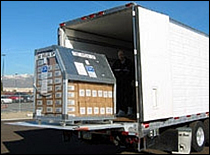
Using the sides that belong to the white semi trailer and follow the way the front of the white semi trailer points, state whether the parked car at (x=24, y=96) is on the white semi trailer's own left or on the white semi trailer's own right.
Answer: on the white semi trailer's own left

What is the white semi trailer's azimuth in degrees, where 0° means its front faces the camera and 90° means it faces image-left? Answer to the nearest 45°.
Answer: approximately 225°
